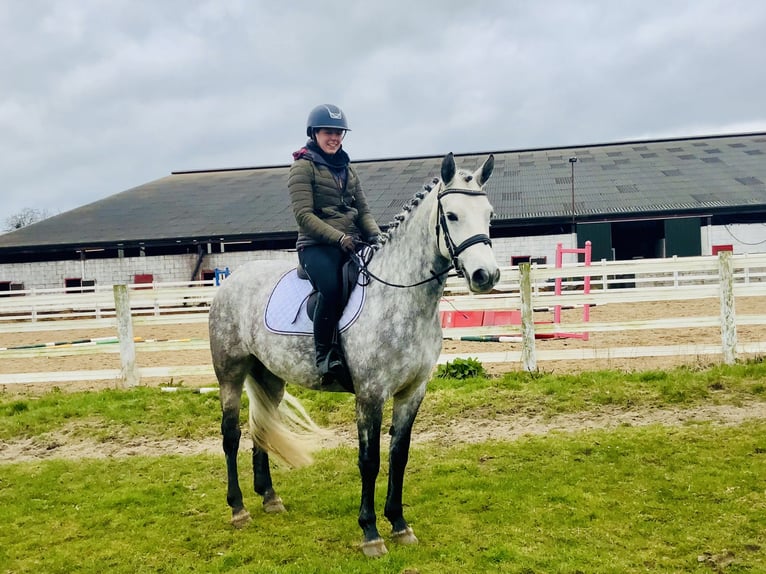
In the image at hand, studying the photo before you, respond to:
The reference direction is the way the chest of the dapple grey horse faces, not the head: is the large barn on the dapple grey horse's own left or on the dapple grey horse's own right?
on the dapple grey horse's own left

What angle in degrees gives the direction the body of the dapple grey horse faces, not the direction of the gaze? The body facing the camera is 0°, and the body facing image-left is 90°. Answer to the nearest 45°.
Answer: approximately 315°

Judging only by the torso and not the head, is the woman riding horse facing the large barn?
no

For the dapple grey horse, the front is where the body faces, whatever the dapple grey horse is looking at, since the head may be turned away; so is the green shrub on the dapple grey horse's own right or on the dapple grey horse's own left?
on the dapple grey horse's own left

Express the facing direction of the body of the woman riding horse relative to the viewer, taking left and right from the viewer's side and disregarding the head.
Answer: facing the viewer and to the right of the viewer

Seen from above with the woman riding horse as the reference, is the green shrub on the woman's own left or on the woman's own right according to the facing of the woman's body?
on the woman's own left
